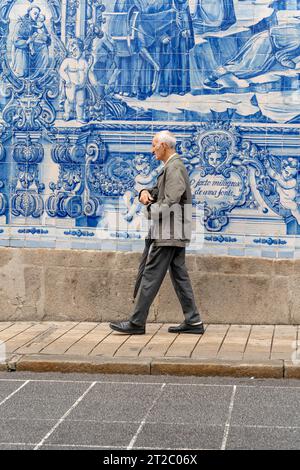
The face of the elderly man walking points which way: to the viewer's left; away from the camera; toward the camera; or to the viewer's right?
to the viewer's left

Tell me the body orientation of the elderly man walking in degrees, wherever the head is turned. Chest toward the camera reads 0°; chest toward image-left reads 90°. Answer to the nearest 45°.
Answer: approximately 90°
